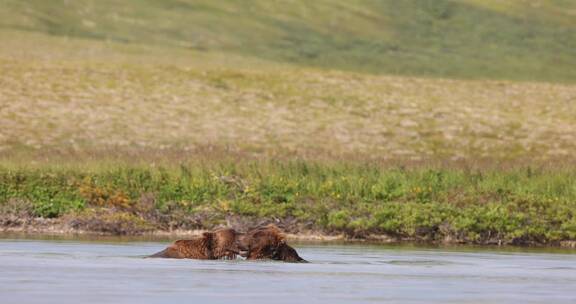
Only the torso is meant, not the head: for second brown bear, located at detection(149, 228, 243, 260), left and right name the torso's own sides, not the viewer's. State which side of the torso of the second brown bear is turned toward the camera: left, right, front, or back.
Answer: right

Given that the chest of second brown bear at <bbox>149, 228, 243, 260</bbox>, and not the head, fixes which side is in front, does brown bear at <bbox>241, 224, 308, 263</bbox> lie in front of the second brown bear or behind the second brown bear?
in front
